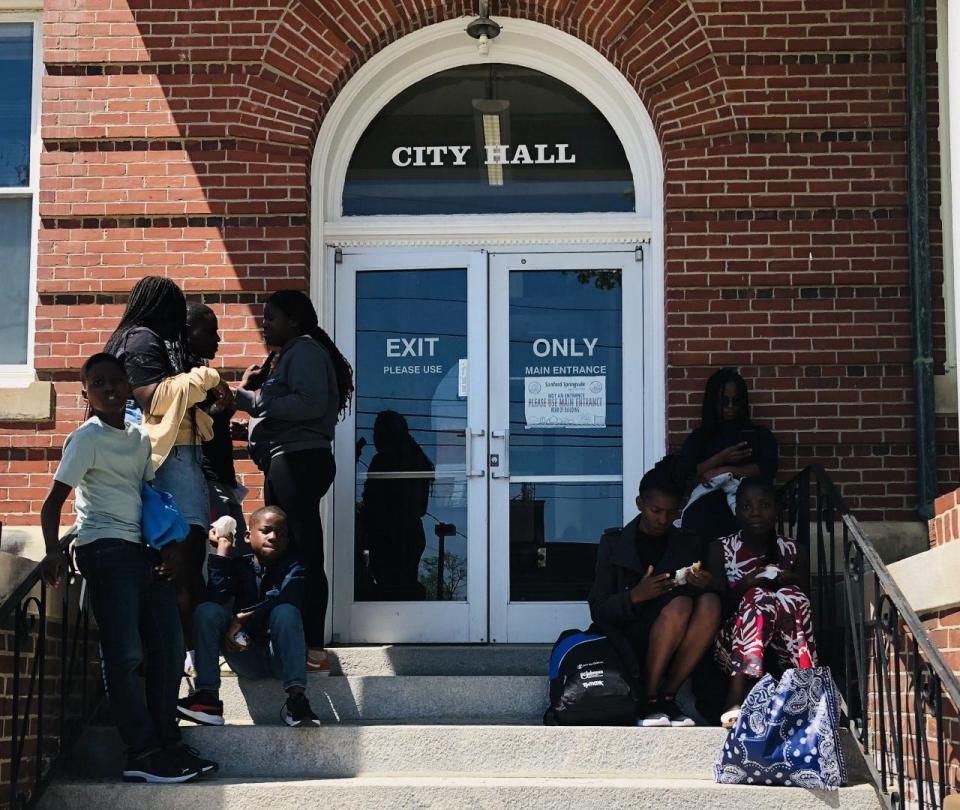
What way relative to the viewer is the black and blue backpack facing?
toward the camera

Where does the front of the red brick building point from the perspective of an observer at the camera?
facing the viewer

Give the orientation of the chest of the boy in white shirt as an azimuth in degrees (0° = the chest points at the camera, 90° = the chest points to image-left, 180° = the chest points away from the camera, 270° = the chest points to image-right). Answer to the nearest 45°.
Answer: approximately 315°

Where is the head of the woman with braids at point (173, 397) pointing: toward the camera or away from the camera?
away from the camera

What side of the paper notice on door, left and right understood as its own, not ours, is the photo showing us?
front

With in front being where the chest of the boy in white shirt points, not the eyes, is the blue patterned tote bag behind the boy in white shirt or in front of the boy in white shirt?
in front

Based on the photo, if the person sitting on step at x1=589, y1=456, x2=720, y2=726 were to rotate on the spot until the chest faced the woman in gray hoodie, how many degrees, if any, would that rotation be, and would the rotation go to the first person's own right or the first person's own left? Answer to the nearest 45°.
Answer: approximately 135° to the first person's own right

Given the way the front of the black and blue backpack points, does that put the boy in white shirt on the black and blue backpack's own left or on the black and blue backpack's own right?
on the black and blue backpack's own right

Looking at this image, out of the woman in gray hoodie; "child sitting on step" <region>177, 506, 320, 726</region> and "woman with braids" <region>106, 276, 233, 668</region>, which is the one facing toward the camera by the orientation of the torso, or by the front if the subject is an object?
the child sitting on step

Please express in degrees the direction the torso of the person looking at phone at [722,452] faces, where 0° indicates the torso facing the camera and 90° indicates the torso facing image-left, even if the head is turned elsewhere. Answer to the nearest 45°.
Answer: approximately 0°

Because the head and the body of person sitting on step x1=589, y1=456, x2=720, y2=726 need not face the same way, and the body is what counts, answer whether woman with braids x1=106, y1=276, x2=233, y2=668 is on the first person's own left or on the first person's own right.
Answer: on the first person's own right

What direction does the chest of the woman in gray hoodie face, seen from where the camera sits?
to the viewer's left

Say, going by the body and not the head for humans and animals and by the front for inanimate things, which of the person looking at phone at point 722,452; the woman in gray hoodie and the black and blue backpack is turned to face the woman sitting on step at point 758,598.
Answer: the person looking at phone

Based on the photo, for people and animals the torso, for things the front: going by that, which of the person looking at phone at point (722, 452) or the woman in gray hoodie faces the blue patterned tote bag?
the person looking at phone

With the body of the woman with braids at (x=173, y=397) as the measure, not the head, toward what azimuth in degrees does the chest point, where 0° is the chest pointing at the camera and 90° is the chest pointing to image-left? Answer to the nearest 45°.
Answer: approximately 270°

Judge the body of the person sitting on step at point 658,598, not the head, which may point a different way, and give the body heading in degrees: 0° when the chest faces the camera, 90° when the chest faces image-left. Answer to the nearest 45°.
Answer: approximately 315°

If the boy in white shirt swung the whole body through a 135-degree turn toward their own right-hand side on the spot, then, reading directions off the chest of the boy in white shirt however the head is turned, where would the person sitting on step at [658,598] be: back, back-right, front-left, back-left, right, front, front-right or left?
back

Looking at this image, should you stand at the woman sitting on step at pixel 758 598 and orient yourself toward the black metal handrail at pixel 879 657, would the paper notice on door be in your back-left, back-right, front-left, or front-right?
back-left
